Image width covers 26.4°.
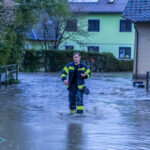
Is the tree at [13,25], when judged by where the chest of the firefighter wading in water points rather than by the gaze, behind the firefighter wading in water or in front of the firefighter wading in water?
behind

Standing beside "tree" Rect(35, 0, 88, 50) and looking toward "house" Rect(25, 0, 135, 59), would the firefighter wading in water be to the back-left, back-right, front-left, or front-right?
back-right

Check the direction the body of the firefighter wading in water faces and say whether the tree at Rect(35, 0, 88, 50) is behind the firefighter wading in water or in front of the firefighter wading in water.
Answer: behind

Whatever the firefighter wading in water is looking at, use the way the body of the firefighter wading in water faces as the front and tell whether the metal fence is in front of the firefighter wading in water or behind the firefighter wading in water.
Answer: behind

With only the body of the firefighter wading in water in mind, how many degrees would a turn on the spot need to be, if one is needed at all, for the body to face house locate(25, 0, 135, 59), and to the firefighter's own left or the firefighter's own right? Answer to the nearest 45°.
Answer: approximately 180°

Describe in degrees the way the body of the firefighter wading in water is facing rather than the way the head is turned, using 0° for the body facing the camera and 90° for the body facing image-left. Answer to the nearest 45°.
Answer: approximately 0°

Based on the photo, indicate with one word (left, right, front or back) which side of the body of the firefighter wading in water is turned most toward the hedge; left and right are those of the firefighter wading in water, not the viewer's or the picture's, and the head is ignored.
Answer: back
